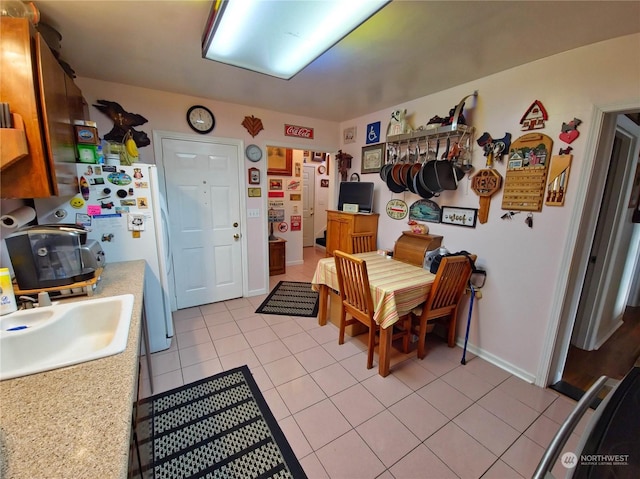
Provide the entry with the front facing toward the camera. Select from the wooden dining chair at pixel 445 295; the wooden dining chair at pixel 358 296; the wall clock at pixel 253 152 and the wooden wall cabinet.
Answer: the wall clock

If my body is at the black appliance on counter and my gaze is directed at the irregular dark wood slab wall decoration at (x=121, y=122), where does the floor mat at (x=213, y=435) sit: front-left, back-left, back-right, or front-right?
back-right

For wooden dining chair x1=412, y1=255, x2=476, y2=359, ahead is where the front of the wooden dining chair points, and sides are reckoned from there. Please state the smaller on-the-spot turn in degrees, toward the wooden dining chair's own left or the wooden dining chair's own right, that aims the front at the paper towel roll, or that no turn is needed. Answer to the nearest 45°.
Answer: approximately 90° to the wooden dining chair's own left

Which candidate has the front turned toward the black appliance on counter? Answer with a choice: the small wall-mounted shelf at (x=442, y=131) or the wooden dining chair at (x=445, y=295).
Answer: the small wall-mounted shelf

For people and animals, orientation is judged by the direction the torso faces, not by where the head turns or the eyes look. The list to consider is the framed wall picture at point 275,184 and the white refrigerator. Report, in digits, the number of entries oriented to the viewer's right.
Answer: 1

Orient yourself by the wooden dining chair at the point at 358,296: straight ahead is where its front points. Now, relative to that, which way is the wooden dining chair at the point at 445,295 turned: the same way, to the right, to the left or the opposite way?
to the left

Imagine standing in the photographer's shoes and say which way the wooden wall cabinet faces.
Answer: facing to the right of the viewer

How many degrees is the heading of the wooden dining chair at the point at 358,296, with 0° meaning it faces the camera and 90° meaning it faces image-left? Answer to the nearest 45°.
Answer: approximately 225°

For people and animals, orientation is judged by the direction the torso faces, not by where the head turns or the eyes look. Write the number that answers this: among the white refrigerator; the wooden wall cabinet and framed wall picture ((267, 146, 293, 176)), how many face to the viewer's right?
2

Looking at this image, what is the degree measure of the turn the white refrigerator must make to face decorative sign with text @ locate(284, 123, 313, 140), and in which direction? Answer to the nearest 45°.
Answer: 0° — it already faces it

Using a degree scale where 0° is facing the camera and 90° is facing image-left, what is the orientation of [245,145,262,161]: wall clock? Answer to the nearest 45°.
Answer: approximately 0°
